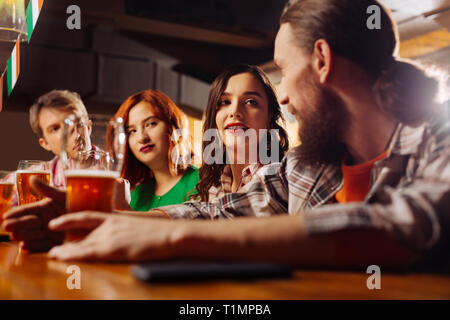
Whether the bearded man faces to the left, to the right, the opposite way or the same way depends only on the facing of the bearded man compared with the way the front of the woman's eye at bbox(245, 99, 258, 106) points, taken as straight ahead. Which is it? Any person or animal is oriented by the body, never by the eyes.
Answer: to the right

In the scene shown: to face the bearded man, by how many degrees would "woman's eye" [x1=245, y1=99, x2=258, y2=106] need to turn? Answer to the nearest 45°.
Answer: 0° — it already faces them

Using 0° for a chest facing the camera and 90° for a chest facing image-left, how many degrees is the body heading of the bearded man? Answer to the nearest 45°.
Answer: approximately 90°

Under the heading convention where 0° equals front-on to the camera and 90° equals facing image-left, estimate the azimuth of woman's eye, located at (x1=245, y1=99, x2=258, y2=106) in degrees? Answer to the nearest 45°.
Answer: approximately 0°

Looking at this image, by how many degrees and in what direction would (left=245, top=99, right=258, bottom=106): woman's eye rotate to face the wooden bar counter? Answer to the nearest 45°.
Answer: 0° — it already faces it

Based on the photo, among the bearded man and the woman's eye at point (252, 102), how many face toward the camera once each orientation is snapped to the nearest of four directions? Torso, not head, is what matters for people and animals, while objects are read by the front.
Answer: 1
